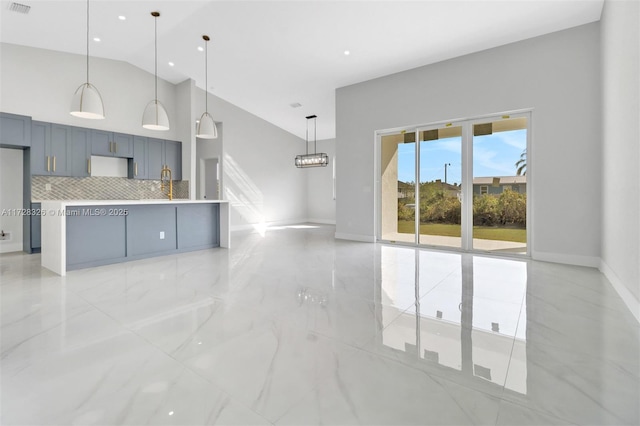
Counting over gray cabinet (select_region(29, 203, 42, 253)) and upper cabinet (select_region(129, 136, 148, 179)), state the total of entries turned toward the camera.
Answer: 2

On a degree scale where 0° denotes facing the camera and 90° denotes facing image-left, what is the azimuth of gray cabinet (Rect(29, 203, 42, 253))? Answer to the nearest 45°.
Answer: approximately 0°

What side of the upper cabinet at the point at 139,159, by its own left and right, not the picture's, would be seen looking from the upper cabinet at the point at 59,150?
right

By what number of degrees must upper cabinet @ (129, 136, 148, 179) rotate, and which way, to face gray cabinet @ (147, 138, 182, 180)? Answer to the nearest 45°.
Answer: approximately 90° to its left

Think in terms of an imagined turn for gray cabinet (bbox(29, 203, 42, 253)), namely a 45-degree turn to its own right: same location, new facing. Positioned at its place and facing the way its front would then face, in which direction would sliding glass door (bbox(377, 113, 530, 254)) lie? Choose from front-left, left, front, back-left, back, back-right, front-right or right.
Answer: left

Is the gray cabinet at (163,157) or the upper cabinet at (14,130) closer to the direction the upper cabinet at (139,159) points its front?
the upper cabinet

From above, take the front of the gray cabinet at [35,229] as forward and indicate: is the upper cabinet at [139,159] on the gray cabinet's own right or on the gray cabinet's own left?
on the gray cabinet's own left

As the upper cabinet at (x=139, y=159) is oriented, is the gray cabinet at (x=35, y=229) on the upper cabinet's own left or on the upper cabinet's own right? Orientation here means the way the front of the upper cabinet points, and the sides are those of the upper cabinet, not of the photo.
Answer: on the upper cabinet's own right

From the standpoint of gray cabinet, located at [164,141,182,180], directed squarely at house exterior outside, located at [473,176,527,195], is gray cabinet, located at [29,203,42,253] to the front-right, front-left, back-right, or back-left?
back-right
